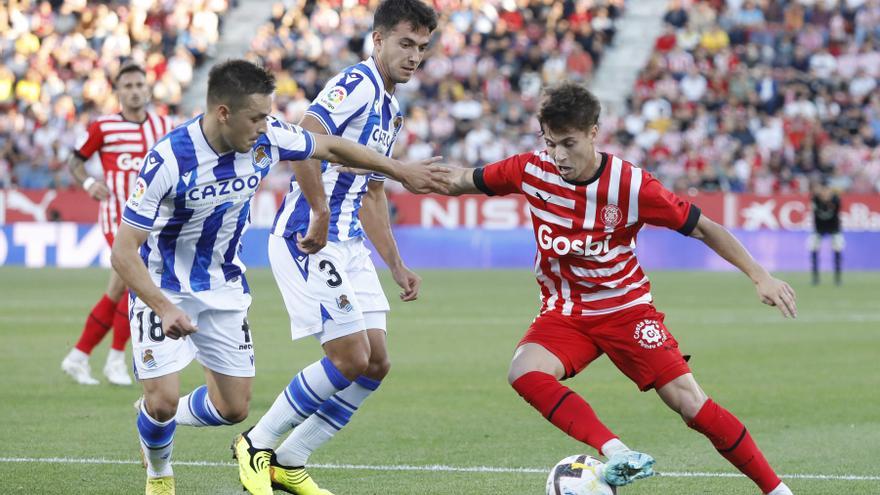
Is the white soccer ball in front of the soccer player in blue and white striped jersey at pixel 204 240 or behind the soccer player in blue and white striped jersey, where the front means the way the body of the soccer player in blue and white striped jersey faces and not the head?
in front

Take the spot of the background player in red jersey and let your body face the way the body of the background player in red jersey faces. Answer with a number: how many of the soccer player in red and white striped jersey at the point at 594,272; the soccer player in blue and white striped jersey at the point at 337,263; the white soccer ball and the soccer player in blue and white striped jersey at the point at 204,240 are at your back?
0

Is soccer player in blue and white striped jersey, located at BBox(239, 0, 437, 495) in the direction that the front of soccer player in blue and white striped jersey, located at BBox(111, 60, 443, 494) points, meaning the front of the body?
no

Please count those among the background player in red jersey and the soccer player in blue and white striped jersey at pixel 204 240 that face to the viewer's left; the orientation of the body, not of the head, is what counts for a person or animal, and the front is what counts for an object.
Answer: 0

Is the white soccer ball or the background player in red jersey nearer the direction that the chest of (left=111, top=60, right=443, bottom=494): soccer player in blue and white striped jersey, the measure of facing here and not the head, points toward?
the white soccer ball

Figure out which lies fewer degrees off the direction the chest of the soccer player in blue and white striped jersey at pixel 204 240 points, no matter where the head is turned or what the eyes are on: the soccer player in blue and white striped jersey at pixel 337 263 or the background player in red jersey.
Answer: the soccer player in blue and white striped jersey

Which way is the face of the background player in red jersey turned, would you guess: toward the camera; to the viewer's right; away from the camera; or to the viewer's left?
toward the camera

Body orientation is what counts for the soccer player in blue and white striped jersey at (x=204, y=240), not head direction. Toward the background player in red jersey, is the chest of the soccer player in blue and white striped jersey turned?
no

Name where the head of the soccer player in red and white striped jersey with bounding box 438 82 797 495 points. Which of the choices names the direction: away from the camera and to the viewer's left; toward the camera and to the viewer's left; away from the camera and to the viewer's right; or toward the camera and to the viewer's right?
toward the camera and to the viewer's left

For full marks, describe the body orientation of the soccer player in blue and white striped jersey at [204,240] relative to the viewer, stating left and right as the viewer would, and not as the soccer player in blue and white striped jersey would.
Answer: facing the viewer and to the right of the viewer

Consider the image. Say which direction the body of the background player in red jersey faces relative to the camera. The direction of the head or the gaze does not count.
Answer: toward the camera

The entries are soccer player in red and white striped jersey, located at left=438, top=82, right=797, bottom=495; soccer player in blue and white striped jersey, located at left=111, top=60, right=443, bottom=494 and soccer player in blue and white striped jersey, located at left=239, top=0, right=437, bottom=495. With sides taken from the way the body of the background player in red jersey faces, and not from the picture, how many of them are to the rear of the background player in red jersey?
0

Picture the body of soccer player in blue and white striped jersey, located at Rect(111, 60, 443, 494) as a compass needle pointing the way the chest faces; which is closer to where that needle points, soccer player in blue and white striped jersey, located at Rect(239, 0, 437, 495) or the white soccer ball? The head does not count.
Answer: the white soccer ball

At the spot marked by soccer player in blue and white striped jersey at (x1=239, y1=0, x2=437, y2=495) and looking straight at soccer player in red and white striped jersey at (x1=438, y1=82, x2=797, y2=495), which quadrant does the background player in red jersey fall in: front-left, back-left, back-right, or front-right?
back-left
